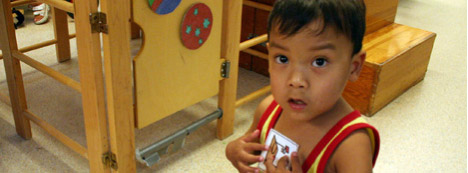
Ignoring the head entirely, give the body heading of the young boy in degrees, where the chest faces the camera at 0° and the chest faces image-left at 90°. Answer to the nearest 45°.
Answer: approximately 45°

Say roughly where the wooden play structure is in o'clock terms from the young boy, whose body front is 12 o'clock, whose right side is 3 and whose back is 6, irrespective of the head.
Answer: The wooden play structure is roughly at 3 o'clock from the young boy.

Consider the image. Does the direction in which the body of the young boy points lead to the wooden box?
no
